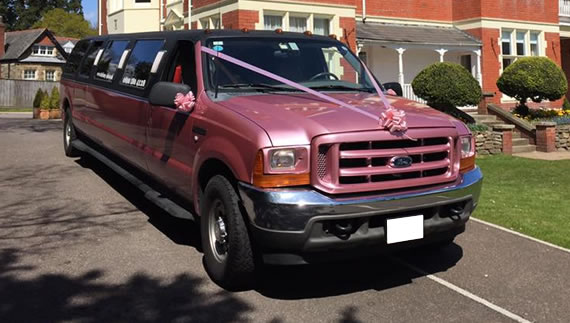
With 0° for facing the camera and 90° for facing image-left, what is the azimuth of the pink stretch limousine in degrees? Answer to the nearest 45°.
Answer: approximately 315°

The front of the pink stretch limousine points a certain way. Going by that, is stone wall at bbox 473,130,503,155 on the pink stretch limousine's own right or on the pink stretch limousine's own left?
on the pink stretch limousine's own left

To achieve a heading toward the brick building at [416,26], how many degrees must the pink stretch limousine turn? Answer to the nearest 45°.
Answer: approximately 135° to its left
